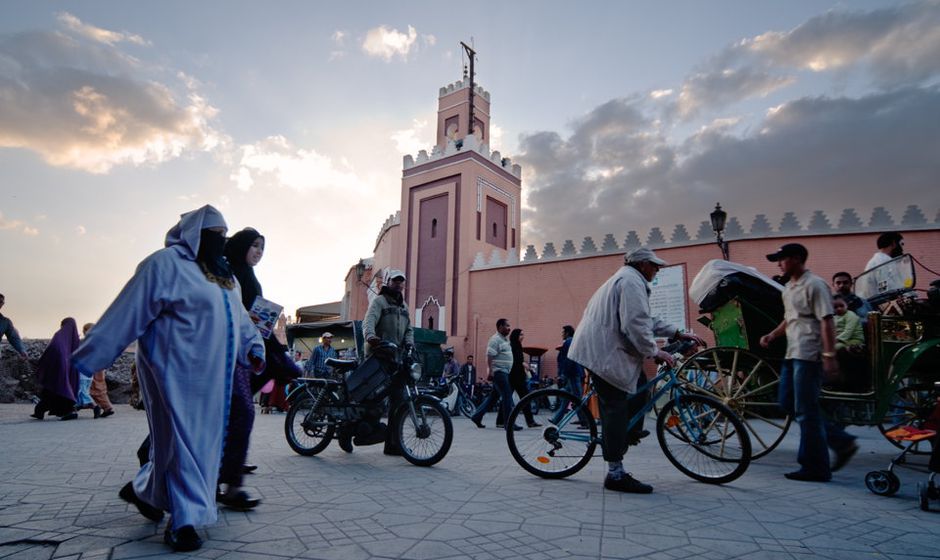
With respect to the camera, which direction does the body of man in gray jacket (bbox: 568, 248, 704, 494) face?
to the viewer's right

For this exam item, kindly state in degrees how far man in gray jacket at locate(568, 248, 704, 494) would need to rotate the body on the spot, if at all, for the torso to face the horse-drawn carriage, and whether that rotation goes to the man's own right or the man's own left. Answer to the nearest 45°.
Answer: approximately 45° to the man's own left

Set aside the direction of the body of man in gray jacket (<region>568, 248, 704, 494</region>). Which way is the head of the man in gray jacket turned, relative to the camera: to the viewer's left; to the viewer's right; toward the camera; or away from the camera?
to the viewer's right

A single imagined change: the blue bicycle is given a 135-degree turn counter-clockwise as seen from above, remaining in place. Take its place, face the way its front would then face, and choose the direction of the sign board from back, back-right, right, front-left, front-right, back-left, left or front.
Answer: front-right

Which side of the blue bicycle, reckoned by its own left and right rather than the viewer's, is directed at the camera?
right

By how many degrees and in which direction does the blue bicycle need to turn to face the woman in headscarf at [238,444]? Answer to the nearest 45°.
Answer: approximately 135° to its right

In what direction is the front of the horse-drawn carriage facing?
to the viewer's right

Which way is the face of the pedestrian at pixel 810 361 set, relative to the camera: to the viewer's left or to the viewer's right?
to the viewer's left

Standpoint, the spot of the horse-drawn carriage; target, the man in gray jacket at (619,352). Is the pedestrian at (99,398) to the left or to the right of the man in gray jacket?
right
